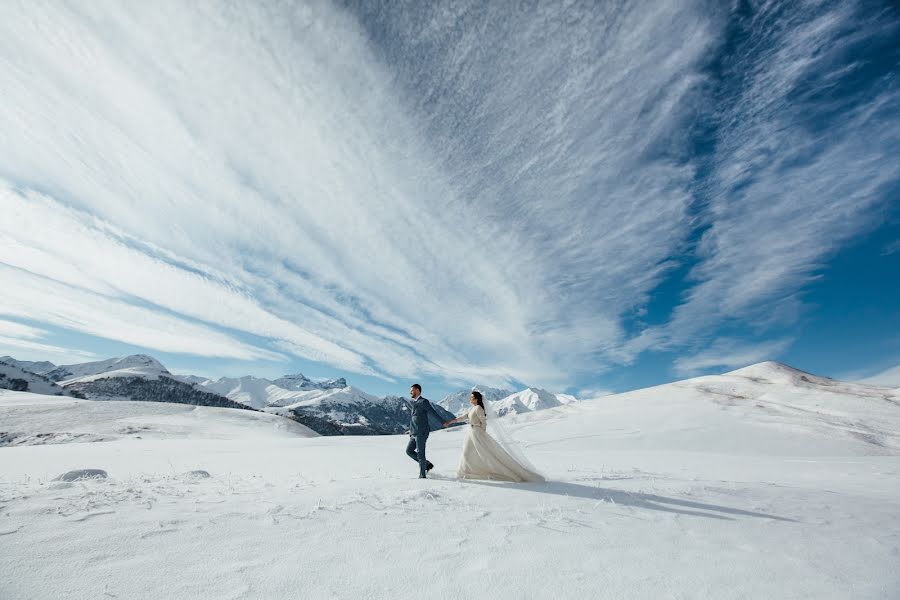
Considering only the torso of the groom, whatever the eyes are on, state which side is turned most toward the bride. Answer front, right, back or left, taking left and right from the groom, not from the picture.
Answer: back

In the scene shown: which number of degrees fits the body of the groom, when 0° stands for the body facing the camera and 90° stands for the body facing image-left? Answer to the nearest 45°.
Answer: approximately 90°

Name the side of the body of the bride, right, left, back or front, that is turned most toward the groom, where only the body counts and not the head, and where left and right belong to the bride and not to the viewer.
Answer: front

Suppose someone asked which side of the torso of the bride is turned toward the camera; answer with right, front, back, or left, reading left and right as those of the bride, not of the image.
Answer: left

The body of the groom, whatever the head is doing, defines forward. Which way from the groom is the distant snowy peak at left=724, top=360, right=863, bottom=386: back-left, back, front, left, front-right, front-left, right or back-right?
back-right

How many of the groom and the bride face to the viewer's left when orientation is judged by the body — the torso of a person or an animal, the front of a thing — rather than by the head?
2

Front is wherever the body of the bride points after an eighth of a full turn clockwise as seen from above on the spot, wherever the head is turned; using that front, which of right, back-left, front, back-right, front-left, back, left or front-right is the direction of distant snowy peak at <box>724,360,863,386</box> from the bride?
right
